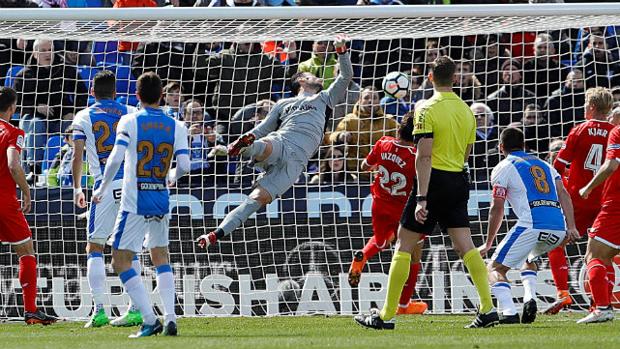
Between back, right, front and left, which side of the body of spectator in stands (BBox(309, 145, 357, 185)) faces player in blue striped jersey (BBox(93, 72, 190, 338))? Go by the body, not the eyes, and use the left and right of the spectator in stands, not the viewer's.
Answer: front

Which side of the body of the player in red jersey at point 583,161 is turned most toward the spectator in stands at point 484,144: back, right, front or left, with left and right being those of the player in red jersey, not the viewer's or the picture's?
front

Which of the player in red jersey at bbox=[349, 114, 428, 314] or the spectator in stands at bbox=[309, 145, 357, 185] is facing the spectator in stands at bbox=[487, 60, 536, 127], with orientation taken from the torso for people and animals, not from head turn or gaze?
the player in red jersey

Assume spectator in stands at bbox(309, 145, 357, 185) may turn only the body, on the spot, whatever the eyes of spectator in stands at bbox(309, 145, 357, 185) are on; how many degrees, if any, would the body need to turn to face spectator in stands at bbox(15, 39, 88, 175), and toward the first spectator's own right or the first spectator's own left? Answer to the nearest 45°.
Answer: approximately 90° to the first spectator's own right

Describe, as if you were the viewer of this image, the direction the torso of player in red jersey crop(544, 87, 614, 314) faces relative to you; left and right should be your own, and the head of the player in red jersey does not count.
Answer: facing away from the viewer and to the left of the viewer

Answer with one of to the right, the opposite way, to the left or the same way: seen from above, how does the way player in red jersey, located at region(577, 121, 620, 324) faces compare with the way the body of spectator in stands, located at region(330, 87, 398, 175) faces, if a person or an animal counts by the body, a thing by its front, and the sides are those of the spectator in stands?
to the right

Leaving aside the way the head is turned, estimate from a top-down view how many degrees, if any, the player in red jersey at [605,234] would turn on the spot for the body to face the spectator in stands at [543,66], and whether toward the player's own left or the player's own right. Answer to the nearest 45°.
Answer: approximately 90° to the player's own right

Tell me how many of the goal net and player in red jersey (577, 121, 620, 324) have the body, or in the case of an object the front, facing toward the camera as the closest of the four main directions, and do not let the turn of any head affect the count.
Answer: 1
